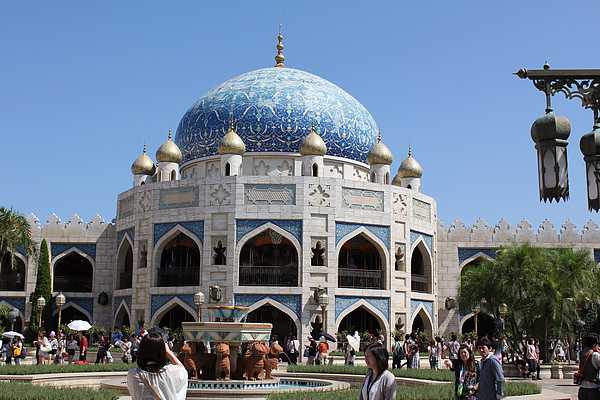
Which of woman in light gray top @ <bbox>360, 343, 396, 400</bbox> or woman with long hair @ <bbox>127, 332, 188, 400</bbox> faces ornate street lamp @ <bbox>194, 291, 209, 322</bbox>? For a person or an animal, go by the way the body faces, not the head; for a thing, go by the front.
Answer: the woman with long hair

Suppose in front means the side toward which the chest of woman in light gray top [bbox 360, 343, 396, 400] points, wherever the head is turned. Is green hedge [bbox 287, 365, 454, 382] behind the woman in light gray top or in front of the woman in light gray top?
behind

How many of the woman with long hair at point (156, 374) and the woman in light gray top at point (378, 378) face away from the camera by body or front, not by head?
1

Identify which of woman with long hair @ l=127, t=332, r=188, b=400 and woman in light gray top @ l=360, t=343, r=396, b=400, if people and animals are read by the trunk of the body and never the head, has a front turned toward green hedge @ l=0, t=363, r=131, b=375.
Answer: the woman with long hair

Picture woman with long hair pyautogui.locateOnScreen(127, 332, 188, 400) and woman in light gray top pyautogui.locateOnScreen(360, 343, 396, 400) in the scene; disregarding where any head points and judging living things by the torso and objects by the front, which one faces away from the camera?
the woman with long hair

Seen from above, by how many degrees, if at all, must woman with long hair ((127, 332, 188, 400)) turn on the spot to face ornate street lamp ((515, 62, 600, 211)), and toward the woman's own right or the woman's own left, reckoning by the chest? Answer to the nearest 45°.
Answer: approximately 90° to the woman's own right

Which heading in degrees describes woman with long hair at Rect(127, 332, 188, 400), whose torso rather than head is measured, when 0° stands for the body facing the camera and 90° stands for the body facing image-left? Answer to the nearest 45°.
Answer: approximately 180°

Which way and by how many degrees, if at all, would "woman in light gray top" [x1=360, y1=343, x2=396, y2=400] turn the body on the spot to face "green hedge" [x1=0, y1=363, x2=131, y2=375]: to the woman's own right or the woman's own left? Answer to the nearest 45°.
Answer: approximately 90° to the woman's own right

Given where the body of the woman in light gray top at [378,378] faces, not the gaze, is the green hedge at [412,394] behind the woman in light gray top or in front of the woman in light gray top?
behind

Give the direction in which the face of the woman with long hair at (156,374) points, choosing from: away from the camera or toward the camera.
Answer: away from the camera

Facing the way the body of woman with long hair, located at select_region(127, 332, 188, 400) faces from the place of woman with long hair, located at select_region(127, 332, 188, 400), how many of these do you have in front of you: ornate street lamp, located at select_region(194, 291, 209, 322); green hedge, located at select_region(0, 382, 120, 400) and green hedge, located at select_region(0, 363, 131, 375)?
3
